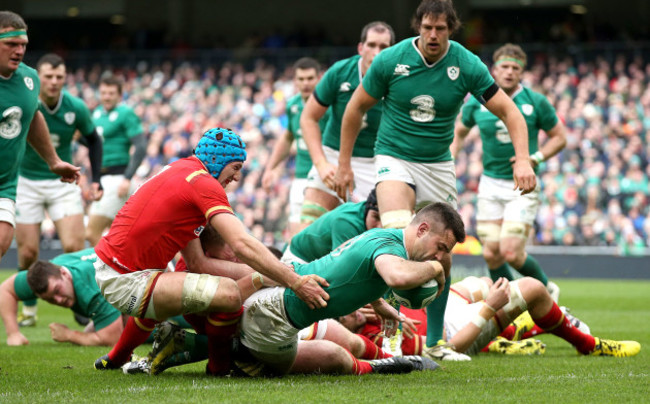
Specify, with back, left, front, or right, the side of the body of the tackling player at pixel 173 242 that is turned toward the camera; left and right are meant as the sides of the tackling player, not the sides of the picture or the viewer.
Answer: right

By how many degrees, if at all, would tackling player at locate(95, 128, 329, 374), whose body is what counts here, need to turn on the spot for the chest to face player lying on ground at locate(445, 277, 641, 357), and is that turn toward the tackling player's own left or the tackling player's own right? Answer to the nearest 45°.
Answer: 0° — they already face them
